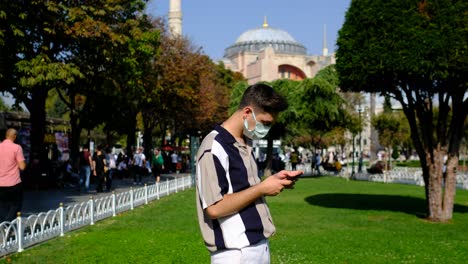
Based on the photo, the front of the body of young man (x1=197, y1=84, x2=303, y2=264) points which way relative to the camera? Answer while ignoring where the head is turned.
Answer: to the viewer's right

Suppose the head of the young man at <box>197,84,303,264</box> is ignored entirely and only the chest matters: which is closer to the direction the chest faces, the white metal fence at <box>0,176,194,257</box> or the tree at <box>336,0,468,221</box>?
the tree

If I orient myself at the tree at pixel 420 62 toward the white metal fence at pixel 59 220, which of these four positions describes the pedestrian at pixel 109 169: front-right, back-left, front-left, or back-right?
front-right

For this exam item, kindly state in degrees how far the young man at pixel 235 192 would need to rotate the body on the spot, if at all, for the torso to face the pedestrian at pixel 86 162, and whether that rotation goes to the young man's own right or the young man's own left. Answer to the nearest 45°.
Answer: approximately 90° to the young man's own left

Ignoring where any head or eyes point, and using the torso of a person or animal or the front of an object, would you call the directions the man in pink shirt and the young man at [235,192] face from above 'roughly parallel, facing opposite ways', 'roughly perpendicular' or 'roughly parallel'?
roughly perpendicular

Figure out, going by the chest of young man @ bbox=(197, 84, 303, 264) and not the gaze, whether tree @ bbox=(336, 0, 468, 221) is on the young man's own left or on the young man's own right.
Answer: on the young man's own left

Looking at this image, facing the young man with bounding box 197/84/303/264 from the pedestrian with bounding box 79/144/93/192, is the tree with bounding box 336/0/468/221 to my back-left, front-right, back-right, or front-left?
front-left
